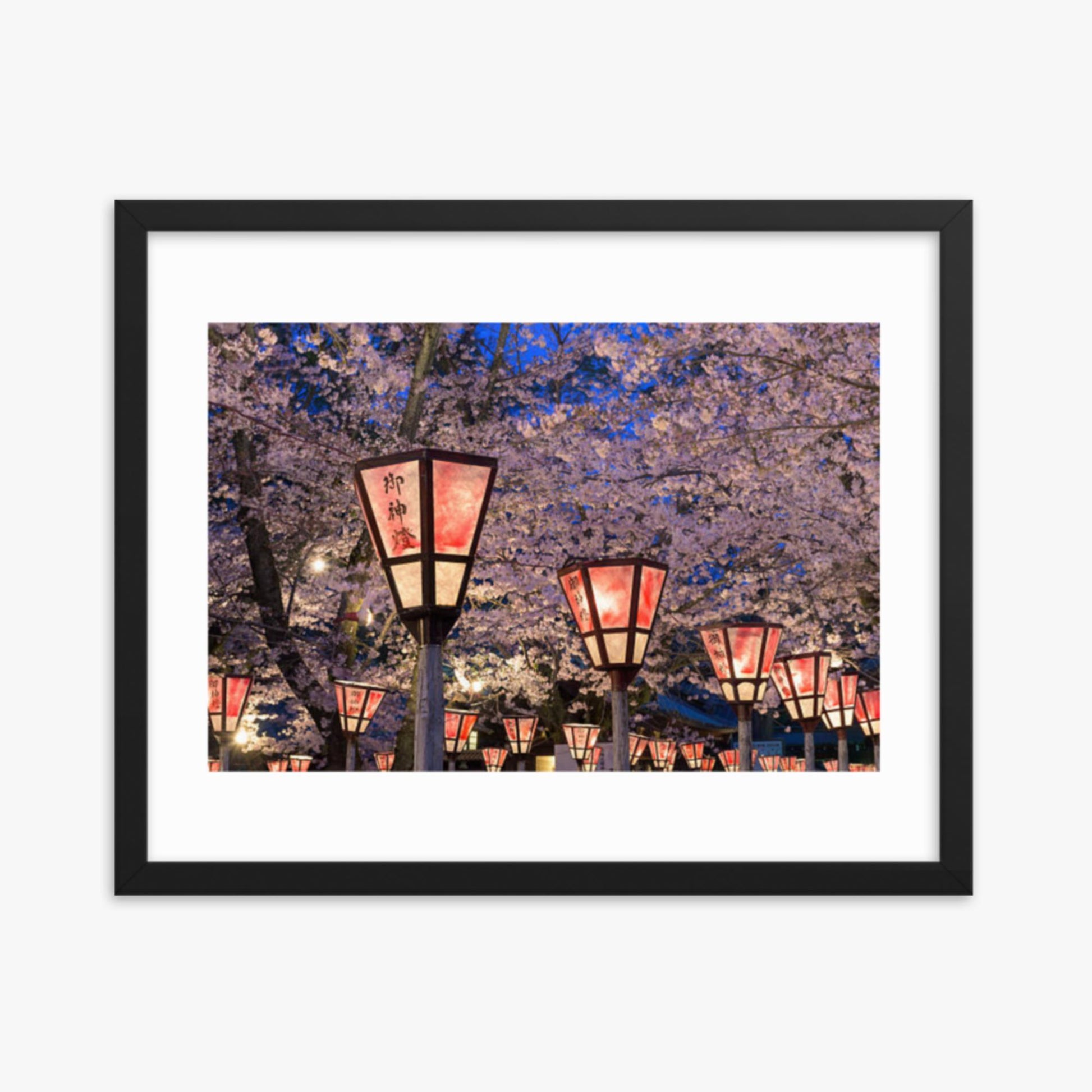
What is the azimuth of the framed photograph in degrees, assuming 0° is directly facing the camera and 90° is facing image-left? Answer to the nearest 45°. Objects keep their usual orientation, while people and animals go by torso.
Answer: approximately 0°
